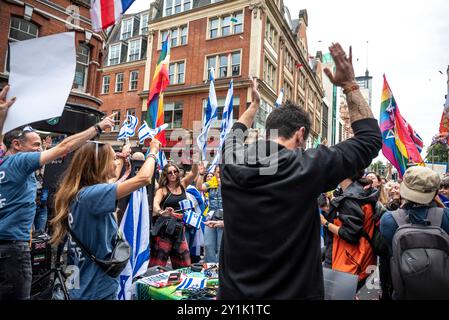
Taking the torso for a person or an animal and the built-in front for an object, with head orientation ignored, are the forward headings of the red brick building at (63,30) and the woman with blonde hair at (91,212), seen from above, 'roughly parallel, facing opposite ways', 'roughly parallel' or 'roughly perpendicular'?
roughly perpendicular

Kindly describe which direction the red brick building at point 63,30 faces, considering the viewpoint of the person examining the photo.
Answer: facing the viewer and to the right of the viewer

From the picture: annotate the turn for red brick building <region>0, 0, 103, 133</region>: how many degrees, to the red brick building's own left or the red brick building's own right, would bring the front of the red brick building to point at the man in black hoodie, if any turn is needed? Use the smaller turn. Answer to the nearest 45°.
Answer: approximately 45° to the red brick building's own right

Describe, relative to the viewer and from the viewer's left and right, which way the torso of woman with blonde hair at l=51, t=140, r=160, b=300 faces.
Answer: facing away from the viewer and to the right of the viewer

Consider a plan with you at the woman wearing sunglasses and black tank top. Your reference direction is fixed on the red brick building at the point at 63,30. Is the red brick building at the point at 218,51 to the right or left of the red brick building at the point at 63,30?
right

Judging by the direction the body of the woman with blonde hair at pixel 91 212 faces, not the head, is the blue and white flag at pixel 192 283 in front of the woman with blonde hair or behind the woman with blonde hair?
in front

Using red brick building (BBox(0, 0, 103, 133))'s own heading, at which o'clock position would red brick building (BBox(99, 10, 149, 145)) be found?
red brick building (BBox(99, 10, 149, 145)) is roughly at 8 o'clock from red brick building (BBox(0, 0, 103, 133)).

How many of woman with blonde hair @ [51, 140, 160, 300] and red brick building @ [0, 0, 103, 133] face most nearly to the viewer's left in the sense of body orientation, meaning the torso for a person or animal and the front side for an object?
0

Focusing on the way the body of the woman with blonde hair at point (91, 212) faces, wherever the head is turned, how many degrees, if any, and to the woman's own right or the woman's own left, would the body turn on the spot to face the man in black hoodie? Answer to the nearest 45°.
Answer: approximately 90° to the woman's own right

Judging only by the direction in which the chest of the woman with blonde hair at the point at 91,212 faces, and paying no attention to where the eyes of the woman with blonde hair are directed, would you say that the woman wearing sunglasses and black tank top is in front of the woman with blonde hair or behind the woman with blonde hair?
in front

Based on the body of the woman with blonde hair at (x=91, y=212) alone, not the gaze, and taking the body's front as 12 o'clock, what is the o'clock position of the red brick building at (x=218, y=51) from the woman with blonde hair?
The red brick building is roughly at 11 o'clock from the woman with blonde hair.

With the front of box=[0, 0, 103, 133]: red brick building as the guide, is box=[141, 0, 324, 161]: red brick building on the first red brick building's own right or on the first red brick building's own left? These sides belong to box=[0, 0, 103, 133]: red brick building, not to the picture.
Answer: on the first red brick building's own left
